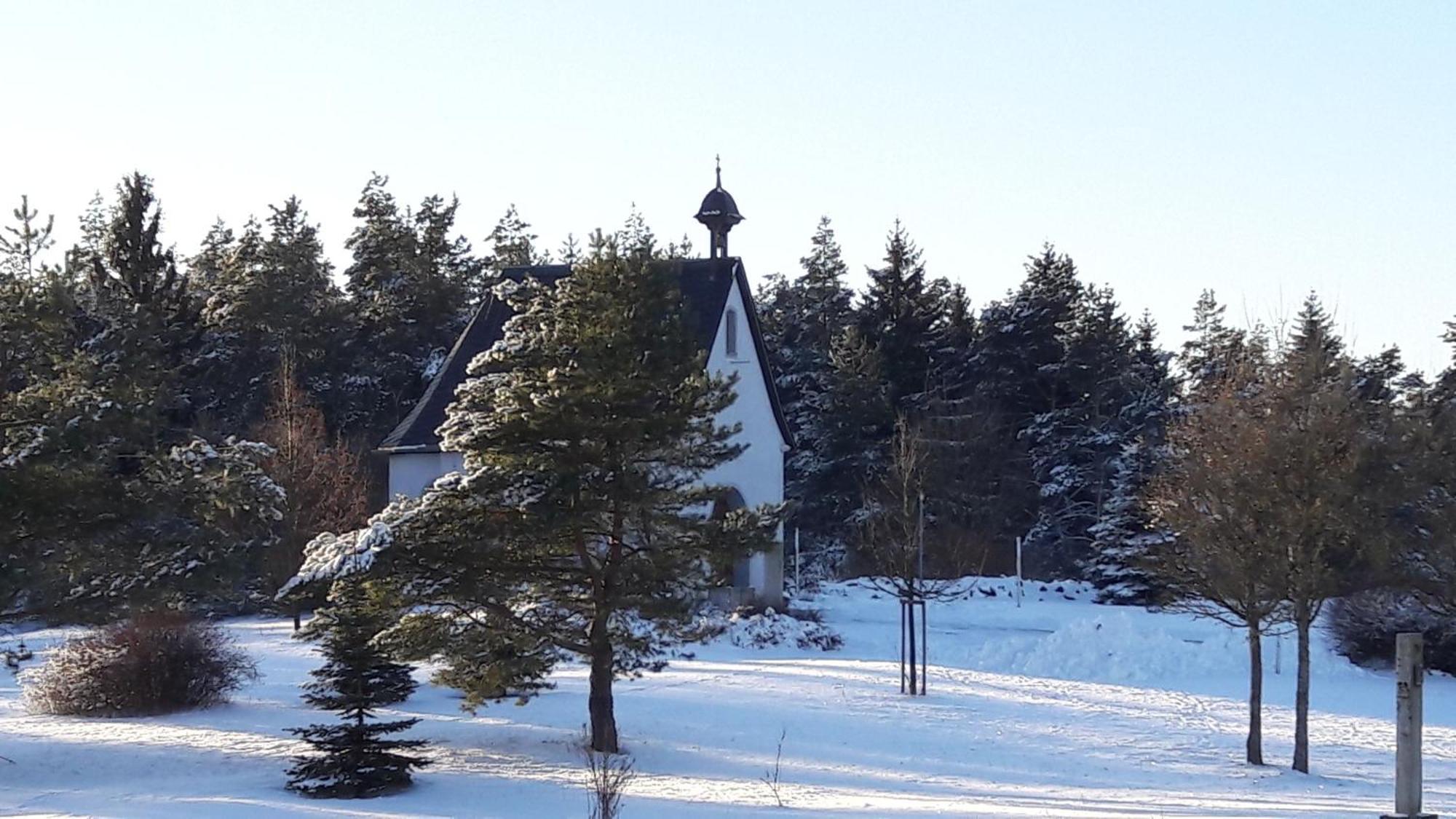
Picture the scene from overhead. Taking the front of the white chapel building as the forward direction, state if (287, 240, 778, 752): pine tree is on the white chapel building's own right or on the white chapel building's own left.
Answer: on the white chapel building's own right

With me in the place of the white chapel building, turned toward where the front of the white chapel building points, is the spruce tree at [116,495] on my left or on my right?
on my right

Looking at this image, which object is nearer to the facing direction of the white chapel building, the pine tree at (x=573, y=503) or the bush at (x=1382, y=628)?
the bush

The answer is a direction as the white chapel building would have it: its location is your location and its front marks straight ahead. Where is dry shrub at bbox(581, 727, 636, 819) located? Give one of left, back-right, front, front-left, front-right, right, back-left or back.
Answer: front-right

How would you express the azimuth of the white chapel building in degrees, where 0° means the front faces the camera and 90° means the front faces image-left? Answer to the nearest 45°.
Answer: approximately 315°

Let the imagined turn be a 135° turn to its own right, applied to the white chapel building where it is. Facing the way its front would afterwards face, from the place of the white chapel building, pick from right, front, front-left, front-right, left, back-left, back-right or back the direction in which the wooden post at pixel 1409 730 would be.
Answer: left

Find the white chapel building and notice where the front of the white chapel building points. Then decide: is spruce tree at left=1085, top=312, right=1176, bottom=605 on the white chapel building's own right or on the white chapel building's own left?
on the white chapel building's own left

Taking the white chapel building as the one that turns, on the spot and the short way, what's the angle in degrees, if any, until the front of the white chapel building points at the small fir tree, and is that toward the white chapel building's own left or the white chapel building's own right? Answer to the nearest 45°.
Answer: approximately 45° to the white chapel building's own right

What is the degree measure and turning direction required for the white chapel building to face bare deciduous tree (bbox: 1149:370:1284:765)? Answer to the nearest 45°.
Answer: approximately 45° to its right
